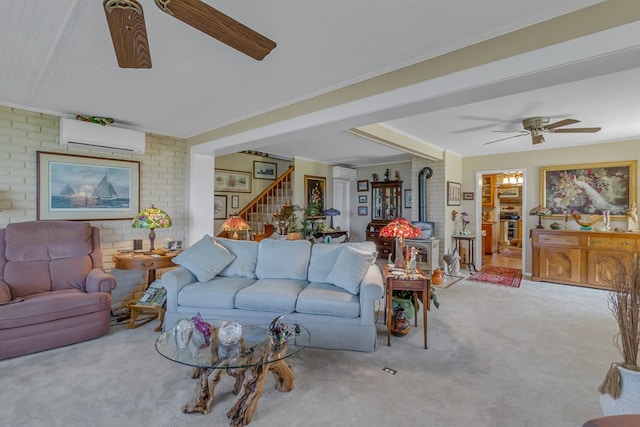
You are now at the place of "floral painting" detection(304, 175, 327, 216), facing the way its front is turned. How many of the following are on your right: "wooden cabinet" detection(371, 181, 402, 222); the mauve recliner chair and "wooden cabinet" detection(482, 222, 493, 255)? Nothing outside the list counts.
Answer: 1

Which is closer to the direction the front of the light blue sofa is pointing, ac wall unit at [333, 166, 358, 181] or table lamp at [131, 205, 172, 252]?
the table lamp

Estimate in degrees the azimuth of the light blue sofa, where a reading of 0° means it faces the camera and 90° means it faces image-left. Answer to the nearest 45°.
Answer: approximately 45°

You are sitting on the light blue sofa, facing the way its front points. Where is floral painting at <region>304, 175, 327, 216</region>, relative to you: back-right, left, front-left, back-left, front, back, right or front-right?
back-right

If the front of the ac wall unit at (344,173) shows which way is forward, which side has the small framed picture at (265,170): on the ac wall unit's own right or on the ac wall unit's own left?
on the ac wall unit's own right

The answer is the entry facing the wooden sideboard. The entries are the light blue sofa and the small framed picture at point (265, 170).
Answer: the small framed picture

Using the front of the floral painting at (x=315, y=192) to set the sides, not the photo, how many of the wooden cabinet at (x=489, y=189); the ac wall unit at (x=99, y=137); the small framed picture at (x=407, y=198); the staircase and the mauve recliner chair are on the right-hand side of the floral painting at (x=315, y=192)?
3

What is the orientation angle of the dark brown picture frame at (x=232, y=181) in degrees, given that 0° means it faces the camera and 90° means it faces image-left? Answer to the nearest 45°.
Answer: approximately 315°

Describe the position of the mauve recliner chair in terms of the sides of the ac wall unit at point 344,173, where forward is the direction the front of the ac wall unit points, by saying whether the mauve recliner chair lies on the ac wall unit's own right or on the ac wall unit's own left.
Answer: on the ac wall unit's own right

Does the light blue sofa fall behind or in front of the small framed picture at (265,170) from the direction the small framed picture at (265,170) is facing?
in front
